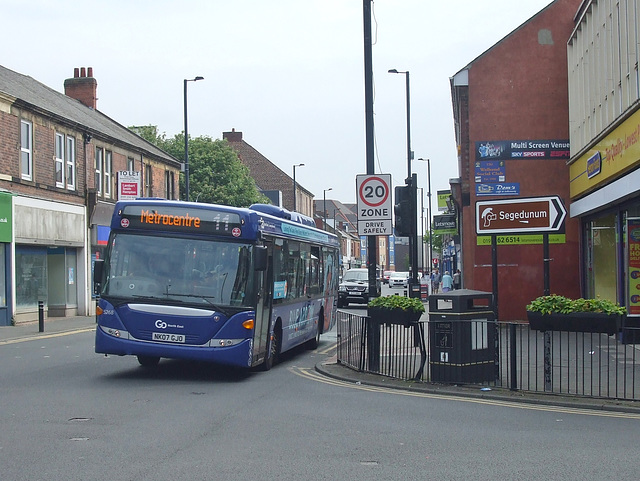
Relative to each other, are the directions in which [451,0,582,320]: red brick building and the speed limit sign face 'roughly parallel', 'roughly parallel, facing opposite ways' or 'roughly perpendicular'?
roughly perpendicular

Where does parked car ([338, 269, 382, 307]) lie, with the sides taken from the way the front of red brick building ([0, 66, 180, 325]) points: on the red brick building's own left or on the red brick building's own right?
on the red brick building's own left

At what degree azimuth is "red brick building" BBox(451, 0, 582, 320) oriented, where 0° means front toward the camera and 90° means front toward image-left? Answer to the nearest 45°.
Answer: approximately 90°
